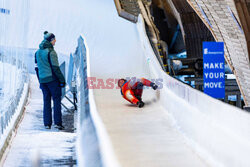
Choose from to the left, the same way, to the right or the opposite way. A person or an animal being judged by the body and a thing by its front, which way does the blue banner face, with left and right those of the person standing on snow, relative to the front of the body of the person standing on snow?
the opposite way

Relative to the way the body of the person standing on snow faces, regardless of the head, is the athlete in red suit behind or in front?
in front

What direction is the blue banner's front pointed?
toward the camera

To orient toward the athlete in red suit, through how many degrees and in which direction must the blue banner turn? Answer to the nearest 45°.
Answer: approximately 90° to its right

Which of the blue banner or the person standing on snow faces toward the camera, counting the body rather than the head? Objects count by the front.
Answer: the blue banner

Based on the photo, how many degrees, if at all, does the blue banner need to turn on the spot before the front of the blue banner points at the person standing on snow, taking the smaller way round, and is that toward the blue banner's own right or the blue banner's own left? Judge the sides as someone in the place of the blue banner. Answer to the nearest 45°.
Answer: approximately 45° to the blue banner's own right

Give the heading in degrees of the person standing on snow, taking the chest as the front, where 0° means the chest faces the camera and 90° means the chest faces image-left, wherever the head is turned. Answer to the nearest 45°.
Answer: approximately 225°

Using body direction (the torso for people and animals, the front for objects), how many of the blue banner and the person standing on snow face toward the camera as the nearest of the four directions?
1

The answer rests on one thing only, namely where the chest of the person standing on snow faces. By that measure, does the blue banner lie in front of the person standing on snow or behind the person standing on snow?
in front
